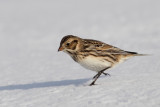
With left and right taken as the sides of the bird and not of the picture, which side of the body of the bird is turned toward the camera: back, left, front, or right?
left
